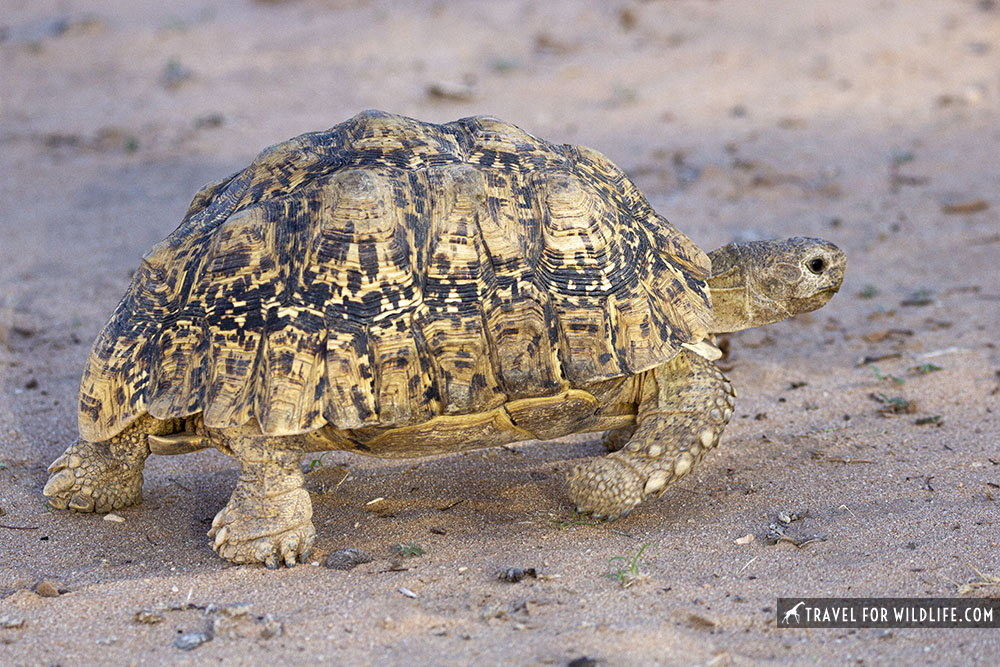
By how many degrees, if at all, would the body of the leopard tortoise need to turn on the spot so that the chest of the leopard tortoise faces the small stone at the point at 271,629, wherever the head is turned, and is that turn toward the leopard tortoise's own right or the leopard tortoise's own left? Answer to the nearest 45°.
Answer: approximately 135° to the leopard tortoise's own right

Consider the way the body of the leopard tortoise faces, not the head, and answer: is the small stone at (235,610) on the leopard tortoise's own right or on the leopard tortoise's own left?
on the leopard tortoise's own right

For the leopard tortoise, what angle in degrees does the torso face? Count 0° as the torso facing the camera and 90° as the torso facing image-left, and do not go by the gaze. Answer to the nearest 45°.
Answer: approximately 270°

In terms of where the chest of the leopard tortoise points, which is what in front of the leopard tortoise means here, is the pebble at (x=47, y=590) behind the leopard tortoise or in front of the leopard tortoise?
behind

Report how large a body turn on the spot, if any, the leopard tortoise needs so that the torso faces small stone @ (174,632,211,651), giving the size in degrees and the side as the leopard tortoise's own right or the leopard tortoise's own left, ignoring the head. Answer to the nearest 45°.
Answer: approximately 135° to the leopard tortoise's own right
